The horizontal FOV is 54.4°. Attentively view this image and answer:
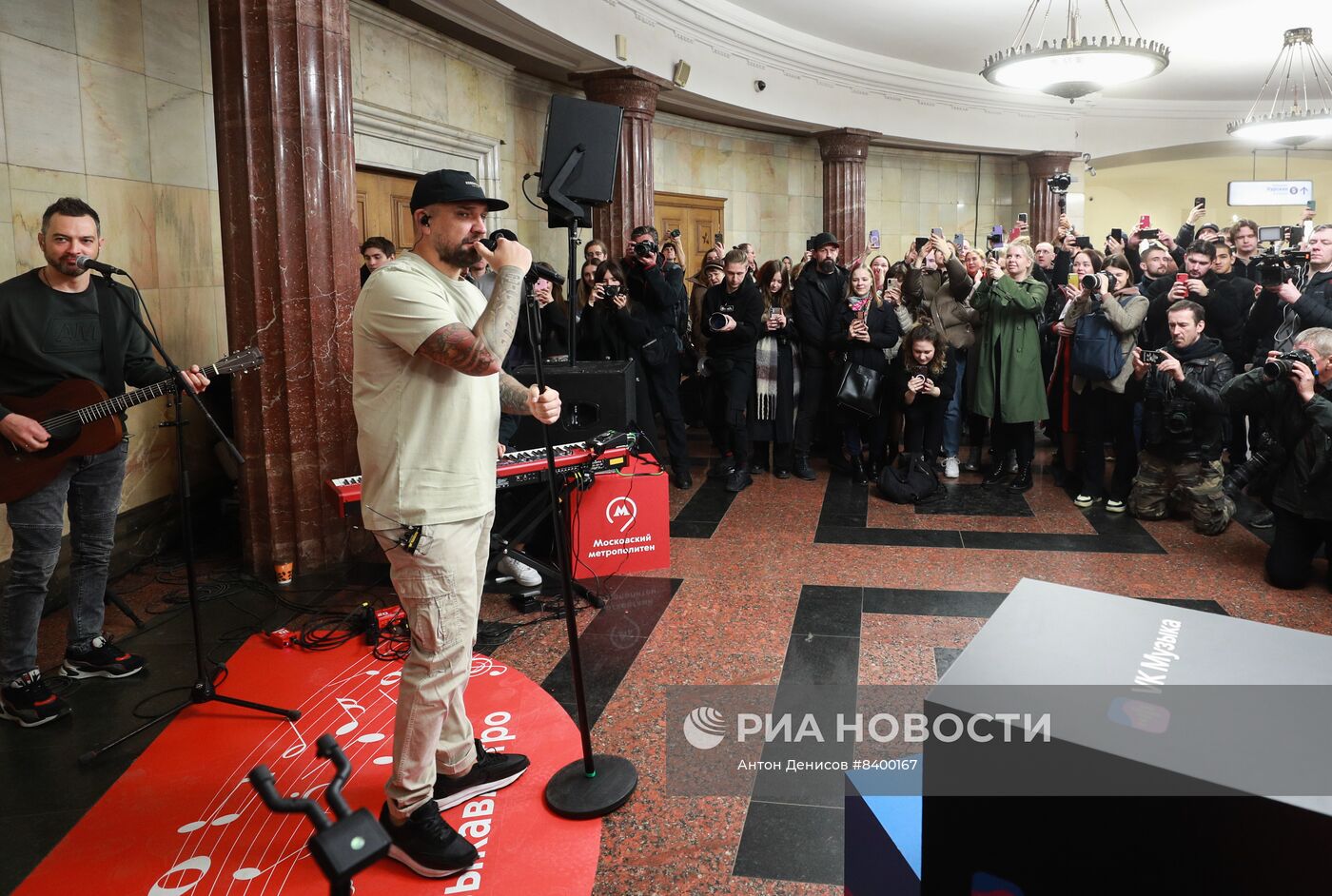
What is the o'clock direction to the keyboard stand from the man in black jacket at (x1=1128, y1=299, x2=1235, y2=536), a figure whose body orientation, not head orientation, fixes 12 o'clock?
The keyboard stand is roughly at 12 o'clock from the man in black jacket.

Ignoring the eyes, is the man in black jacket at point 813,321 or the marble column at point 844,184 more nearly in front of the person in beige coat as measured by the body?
the man in black jacket

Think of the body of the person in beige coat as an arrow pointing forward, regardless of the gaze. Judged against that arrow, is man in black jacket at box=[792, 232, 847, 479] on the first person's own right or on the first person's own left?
on the first person's own right

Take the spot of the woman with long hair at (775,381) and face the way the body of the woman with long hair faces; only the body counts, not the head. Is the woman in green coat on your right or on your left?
on your left

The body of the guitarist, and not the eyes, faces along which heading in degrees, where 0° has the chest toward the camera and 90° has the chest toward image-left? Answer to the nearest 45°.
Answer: approximately 315°

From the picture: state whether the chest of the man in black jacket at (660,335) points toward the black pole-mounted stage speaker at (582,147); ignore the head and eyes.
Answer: yes

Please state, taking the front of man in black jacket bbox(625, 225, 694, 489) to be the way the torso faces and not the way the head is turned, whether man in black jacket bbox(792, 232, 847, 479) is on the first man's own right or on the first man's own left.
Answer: on the first man's own left

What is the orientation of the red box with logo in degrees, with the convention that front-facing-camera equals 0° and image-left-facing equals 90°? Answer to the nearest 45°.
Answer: approximately 0°

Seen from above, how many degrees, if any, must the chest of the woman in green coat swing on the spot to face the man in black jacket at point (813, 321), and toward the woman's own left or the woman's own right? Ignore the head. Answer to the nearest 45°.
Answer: approximately 45° to the woman's own right

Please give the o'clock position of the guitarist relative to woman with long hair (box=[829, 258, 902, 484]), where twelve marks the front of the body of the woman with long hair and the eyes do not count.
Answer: The guitarist is roughly at 1 o'clock from the woman with long hair.
